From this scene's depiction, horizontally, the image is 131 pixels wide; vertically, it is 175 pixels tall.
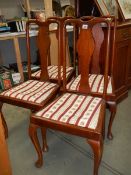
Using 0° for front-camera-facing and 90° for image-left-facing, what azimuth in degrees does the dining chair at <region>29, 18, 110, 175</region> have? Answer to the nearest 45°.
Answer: approximately 45°

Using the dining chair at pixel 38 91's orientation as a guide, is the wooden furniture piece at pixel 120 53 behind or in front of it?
behind

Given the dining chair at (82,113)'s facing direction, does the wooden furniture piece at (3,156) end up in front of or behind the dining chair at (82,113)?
in front

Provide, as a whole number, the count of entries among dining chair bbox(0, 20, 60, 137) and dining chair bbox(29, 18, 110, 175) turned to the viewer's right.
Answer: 0

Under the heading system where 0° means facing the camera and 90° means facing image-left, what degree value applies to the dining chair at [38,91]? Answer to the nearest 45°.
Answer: approximately 45°

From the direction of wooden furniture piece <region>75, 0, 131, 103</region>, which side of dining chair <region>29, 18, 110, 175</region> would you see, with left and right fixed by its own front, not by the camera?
back
